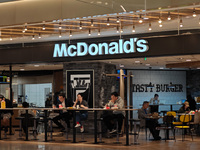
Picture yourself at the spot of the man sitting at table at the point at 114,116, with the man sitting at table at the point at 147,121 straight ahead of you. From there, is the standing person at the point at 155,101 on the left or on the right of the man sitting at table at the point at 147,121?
left

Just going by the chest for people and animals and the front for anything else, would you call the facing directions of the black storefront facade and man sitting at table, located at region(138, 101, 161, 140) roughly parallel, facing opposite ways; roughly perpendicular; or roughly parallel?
roughly perpendicular

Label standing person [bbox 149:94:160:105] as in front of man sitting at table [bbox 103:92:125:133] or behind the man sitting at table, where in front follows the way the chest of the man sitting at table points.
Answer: behind

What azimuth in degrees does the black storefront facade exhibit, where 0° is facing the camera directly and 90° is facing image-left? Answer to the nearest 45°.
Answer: approximately 0°
